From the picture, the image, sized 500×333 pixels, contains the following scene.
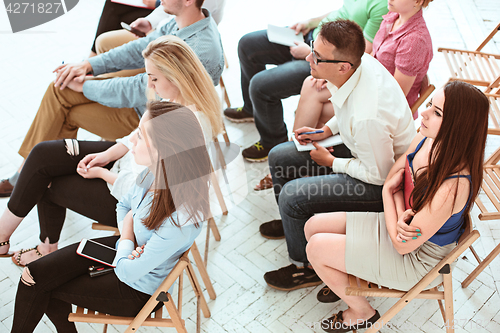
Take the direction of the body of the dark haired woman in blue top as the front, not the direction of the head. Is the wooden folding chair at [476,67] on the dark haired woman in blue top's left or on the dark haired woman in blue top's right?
on the dark haired woman in blue top's right

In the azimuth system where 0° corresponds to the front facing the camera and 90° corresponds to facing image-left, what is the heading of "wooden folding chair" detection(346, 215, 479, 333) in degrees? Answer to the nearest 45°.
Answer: approximately 90°

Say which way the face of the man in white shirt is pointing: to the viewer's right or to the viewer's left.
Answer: to the viewer's left

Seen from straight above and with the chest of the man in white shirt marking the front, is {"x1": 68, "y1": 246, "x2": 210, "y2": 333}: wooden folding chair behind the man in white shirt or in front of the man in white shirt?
in front

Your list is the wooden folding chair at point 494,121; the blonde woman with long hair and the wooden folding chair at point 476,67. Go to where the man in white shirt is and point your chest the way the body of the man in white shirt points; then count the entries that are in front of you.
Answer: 1

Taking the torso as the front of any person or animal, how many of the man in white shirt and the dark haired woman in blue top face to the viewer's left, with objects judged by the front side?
2

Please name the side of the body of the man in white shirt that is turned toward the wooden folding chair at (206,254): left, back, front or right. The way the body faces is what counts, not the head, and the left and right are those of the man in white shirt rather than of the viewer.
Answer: front

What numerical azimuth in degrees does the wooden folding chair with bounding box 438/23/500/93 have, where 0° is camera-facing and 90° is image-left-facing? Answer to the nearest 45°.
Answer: approximately 90°

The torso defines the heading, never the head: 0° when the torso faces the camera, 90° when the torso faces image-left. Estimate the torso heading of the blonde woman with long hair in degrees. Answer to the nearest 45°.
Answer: approximately 90°

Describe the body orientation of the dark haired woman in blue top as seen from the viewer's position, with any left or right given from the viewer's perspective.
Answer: facing to the left of the viewer

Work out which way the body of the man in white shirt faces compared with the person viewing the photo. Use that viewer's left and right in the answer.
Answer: facing to the left of the viewer

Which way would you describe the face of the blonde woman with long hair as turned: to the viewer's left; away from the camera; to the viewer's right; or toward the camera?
to the viewer's left
